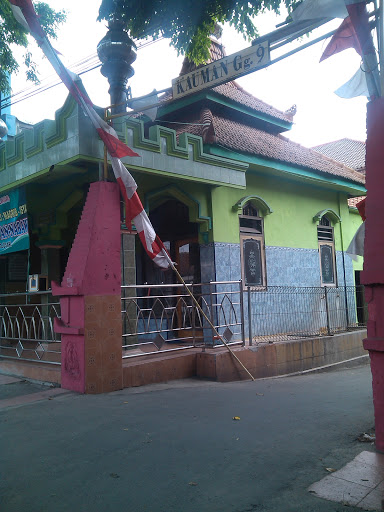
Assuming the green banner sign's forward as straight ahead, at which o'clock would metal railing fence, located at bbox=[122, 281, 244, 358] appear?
The metal railing fence is roughly at 8 o'clock from the green banner sign.

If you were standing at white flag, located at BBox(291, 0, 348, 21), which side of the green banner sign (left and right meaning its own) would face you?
left

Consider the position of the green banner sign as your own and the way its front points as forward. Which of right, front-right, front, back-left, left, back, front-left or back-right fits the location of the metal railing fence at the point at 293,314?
back-left

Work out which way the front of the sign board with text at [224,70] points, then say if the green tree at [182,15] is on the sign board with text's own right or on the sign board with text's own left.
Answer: on the sign board with text's own right

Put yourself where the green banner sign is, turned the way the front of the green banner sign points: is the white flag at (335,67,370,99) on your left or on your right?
on your left

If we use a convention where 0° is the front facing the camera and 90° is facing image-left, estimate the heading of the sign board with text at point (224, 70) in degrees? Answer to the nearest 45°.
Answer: approximately 45°

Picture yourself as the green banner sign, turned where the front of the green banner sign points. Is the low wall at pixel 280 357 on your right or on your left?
on your left

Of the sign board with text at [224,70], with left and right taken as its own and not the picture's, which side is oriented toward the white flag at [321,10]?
left

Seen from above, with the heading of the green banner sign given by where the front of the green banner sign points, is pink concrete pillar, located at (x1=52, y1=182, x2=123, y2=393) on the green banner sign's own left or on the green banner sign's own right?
on the green banner sign's own left

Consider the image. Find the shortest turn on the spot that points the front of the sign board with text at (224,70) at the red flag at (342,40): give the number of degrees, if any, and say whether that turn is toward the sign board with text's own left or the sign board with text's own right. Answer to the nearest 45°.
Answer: approximately 135° to the sign board with text's own left

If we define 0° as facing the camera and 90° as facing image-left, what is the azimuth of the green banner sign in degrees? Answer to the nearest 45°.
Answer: approximately 45°

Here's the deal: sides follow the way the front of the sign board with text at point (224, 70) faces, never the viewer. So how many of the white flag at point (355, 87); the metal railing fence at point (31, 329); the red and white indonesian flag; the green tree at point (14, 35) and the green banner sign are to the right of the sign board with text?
4

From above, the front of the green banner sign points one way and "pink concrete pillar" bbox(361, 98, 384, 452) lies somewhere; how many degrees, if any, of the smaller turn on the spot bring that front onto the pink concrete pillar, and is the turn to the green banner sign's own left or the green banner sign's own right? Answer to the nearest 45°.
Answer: approximately 90° to the green banner sign's own left
